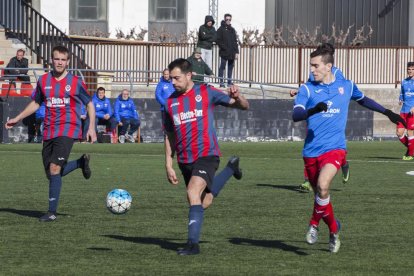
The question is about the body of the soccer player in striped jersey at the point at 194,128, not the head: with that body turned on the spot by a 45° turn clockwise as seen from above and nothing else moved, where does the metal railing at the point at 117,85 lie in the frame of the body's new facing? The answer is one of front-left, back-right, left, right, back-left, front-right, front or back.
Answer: right

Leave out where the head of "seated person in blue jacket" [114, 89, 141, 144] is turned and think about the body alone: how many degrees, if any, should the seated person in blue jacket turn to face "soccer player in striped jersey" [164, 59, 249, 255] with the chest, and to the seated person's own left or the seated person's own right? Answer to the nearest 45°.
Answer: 0° — they already face them

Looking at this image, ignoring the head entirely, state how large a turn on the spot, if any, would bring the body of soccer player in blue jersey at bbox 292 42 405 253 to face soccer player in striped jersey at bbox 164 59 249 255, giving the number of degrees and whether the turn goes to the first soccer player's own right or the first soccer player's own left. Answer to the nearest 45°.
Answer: approximately 90° to the first soccer player's own right

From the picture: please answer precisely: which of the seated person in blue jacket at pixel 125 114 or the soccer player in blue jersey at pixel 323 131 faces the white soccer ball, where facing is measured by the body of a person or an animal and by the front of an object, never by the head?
the seated person in blue jacket

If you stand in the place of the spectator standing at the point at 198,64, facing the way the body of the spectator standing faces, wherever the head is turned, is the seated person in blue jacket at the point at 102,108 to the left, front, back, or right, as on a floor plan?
right

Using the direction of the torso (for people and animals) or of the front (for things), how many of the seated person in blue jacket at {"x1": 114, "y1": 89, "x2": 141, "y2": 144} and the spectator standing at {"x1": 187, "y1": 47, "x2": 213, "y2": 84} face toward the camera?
2

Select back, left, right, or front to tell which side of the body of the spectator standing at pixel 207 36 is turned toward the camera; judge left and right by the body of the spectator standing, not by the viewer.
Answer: front

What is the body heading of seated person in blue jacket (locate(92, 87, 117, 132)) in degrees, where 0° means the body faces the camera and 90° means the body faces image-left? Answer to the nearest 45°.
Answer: approximately 315°

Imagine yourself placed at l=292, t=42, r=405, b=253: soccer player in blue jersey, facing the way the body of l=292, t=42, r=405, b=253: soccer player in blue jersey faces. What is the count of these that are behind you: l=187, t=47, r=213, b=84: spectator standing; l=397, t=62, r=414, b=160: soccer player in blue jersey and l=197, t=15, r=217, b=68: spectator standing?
3

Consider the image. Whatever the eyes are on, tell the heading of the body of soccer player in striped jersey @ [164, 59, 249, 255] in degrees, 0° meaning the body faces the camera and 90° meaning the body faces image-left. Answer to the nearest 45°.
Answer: approximately 45°

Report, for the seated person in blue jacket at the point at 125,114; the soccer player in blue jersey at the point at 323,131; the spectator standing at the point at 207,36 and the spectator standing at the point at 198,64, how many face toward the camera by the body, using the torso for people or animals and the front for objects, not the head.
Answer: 4

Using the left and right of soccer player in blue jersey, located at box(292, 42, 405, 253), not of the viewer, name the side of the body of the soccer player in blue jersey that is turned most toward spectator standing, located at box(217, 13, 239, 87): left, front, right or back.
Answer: back

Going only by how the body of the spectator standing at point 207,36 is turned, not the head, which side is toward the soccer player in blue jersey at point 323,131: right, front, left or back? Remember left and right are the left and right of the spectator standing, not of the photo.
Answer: front
